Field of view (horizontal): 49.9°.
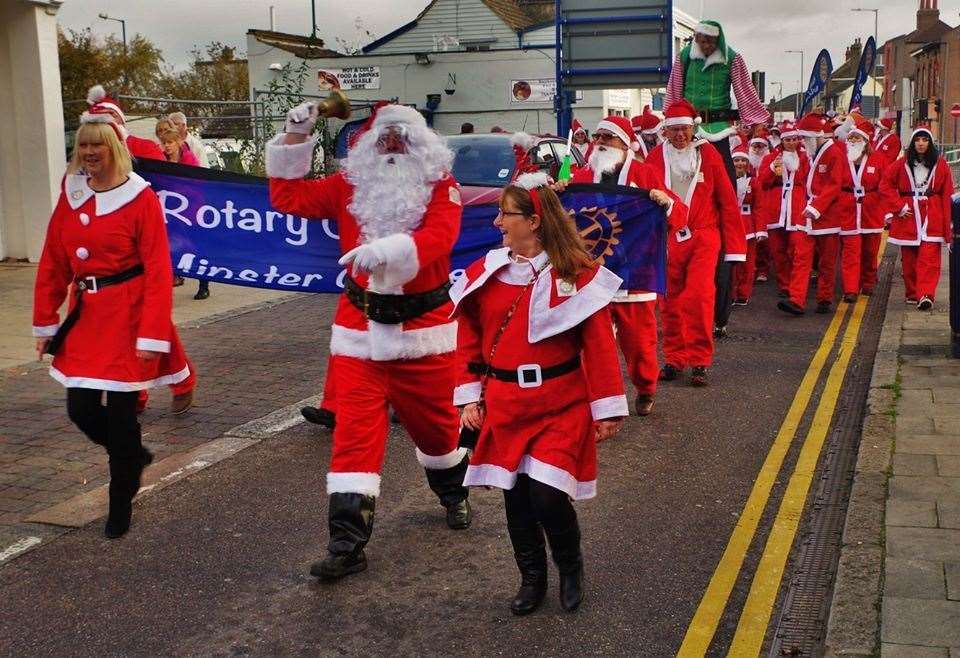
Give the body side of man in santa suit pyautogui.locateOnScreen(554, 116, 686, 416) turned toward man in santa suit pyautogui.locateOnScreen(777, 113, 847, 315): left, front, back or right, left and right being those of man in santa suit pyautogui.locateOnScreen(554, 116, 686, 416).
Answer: back

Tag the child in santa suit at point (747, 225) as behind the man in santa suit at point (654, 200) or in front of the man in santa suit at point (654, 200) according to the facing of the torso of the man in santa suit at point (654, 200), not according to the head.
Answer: behind

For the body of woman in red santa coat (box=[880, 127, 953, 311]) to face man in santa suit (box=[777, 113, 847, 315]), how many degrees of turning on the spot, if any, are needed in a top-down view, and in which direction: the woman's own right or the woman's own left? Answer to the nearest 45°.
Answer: approximately 90° to the woman's own right

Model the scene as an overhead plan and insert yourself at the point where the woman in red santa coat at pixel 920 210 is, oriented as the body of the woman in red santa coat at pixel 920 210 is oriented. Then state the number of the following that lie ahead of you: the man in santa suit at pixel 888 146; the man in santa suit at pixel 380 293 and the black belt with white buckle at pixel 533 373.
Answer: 2

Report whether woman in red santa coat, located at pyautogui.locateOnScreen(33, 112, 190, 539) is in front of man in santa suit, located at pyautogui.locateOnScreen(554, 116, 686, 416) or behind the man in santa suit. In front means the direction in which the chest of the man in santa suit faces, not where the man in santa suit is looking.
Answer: in front

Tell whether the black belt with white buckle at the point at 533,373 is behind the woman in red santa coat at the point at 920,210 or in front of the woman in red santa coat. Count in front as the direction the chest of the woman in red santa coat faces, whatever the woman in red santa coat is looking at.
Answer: in front

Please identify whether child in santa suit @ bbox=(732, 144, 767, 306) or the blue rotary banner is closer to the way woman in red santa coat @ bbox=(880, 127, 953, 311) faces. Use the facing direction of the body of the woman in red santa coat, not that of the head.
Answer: the blue rotary banner
